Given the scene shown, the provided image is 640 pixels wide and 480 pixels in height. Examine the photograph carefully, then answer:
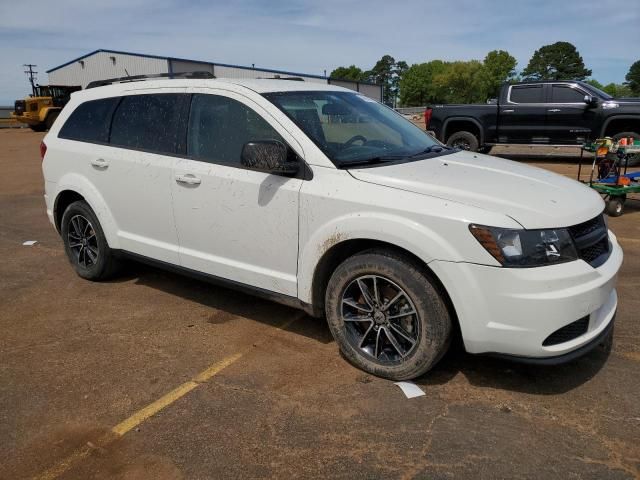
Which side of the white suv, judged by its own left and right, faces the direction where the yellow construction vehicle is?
back

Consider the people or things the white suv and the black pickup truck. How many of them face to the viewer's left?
0

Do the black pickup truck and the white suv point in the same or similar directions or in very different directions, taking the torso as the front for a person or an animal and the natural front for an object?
same or similar directions

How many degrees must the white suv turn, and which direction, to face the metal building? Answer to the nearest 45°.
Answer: approximately 135° to its left

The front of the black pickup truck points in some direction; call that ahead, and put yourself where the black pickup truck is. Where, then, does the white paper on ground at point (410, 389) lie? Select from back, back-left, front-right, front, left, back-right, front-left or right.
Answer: right

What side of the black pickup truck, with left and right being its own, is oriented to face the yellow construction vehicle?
back

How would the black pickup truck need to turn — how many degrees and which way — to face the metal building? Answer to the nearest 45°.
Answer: approximately 135° to its left

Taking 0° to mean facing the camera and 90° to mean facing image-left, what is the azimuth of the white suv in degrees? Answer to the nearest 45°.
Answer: approximately 315°

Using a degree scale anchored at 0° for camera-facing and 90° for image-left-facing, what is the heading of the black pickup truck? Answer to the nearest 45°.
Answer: approximately 270°

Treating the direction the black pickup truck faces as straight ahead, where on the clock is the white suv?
The white suv is roughly at 3 o'clock from the black pickup truck.

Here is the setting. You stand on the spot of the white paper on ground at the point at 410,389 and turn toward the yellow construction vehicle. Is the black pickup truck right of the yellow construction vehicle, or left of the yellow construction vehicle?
right
